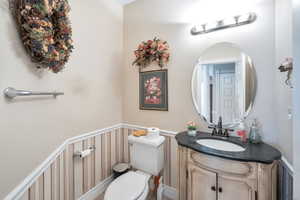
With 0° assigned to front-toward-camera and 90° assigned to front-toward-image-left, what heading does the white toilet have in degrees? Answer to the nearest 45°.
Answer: approximately 45°

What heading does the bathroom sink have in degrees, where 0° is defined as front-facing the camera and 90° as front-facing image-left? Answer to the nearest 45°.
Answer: approximately 45°

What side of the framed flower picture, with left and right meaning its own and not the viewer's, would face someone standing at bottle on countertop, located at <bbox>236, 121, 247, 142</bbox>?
left

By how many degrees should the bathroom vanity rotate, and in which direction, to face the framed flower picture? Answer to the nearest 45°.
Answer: approximately 90° to its right

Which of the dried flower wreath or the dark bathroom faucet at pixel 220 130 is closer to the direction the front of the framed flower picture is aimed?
the dried flower wreath

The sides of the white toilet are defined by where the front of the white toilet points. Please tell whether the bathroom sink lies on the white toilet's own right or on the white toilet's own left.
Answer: on the white toilet's own left

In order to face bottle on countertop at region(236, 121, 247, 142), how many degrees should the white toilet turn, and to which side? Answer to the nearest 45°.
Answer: approximately 135° to its left
